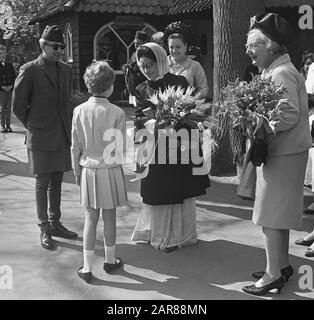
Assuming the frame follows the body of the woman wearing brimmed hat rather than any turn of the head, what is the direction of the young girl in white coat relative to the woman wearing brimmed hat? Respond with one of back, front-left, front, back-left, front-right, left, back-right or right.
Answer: front

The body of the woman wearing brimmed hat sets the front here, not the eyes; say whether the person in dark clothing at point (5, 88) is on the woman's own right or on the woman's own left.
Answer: on the woman's own right

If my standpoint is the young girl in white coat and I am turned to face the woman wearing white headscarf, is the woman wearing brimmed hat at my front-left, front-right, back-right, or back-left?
front-right

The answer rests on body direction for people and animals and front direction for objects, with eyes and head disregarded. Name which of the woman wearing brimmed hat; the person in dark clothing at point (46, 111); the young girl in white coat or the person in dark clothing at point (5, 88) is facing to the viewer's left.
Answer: the woman wearing brimmed hat

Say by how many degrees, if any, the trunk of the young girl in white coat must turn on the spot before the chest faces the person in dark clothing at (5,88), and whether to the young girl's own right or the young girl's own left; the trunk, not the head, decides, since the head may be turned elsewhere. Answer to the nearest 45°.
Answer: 0° — they already face them

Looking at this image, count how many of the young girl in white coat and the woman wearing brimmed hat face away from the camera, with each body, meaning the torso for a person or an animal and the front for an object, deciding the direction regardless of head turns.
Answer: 1

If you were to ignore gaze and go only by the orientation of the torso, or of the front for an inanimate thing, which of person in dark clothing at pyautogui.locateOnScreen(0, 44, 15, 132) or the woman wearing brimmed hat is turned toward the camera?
the person in dark clothing

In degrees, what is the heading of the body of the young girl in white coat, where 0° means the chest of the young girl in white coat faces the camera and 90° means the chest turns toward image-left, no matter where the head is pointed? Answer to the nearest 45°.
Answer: approximately 180°

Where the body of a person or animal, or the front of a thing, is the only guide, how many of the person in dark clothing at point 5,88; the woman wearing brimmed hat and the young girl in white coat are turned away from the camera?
1

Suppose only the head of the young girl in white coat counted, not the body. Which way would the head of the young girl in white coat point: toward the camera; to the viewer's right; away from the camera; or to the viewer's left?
away from the camera

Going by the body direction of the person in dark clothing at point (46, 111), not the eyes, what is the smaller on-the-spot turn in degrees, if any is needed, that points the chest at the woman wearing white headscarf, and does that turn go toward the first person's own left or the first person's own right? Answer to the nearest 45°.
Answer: approximately 45° to the first person's own left

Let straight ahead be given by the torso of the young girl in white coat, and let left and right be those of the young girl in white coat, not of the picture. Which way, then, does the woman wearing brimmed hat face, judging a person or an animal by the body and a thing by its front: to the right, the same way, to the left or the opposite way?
to the left

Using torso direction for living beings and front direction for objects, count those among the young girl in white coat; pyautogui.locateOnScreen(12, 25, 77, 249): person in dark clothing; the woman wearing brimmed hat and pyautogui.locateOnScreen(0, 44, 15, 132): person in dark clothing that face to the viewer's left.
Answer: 1

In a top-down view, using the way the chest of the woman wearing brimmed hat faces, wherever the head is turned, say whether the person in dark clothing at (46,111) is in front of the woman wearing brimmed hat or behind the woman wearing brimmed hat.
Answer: in front

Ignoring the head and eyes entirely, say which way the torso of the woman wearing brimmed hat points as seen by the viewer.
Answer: to the viewer's left

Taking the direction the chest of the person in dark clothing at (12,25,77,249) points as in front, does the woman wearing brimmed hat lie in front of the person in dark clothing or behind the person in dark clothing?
in front

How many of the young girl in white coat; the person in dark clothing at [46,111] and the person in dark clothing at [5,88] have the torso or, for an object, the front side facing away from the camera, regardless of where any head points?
1
